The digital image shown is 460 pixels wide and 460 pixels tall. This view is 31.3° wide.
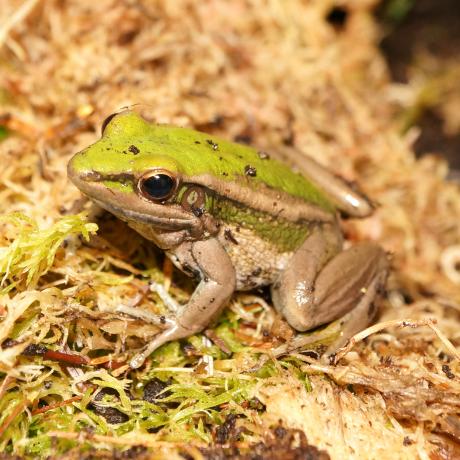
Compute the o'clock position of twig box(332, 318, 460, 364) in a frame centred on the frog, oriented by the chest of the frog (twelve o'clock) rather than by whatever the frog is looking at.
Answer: The twig is roughly at 8 o'clock from the frog.

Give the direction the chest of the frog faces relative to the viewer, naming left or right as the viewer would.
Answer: facing to the left of the viewer
